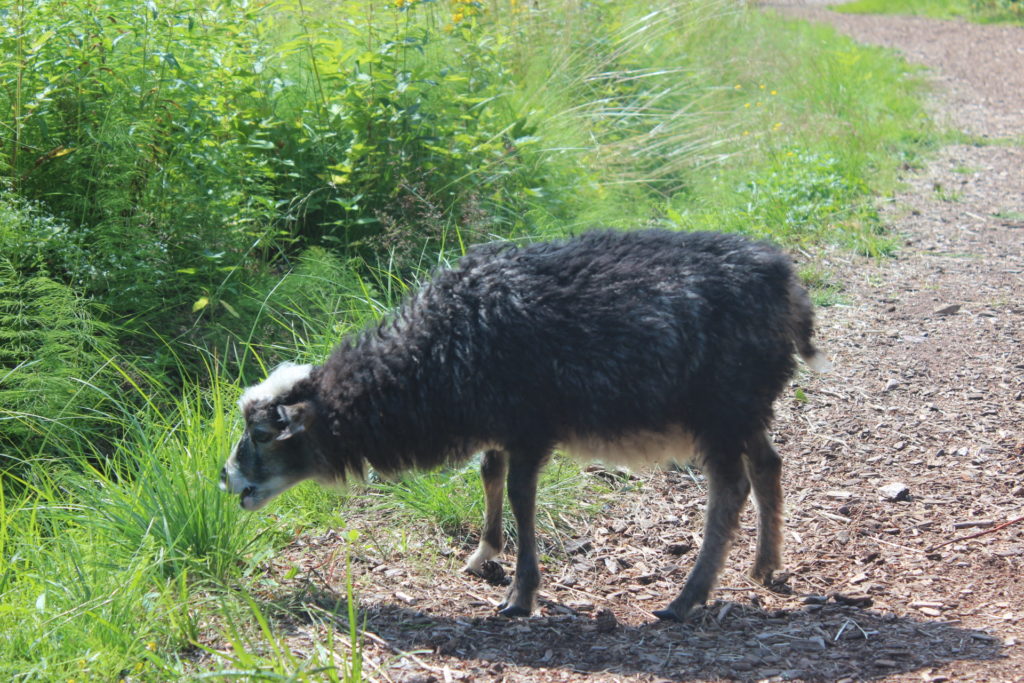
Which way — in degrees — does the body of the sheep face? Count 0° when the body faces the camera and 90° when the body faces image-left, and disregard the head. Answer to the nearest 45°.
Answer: approximately 90°

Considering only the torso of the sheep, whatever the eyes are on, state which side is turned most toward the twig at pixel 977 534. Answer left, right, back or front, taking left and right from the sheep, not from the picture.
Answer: back
